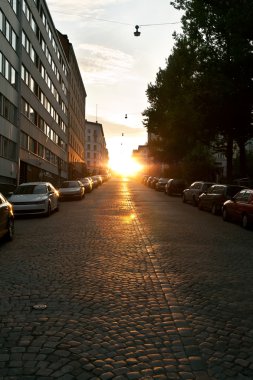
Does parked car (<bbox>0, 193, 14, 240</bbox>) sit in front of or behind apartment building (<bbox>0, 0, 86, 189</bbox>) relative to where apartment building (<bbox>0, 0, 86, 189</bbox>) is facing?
in front

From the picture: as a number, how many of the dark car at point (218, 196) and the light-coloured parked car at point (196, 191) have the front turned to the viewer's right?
0

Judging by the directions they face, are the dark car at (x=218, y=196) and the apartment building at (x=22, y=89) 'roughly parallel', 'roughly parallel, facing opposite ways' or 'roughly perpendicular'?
roughly perpendicular

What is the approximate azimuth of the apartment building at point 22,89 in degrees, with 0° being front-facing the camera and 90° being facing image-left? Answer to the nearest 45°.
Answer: approximately 315°

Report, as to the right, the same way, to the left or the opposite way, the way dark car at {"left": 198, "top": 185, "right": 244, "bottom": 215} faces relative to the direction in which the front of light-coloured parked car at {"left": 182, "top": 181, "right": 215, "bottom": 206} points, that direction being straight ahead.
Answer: the same way
